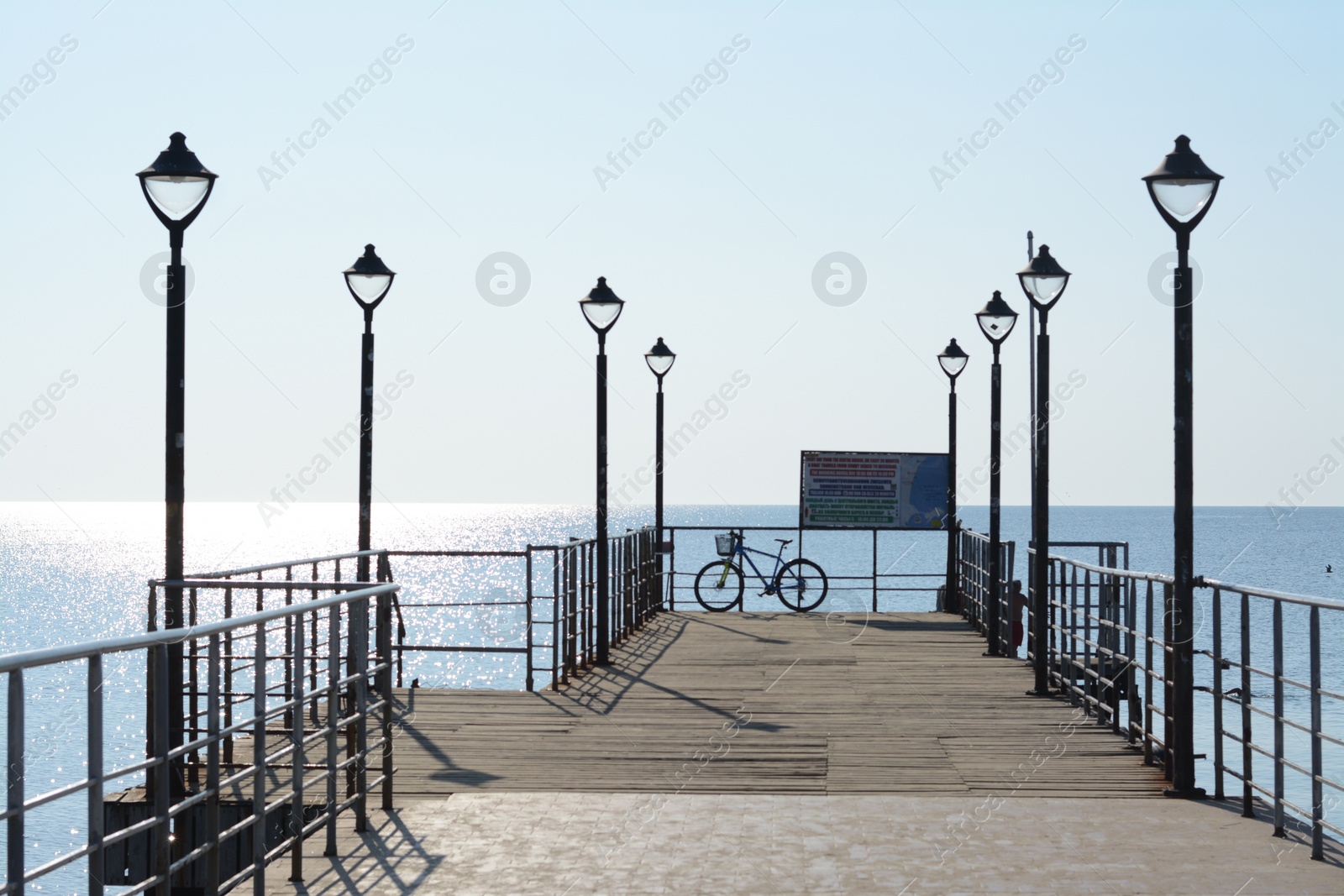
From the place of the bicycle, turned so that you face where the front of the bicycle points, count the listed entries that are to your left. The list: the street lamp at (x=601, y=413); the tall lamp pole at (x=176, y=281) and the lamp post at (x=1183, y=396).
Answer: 3

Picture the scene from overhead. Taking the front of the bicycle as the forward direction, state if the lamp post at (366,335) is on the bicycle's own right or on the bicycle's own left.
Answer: on the bicycle's own left

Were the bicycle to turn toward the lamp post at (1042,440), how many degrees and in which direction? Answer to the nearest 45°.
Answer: approximately 90° to its left

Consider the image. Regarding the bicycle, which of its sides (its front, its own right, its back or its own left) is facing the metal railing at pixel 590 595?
left

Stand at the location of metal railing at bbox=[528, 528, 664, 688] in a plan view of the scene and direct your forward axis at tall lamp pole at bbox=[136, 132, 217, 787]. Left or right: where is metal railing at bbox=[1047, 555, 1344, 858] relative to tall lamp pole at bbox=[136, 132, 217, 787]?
left

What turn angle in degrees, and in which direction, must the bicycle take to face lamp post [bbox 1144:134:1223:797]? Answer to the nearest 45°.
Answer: approximately 90° to its left

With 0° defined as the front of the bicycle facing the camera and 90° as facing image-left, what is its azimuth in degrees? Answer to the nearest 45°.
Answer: approximately 90°
